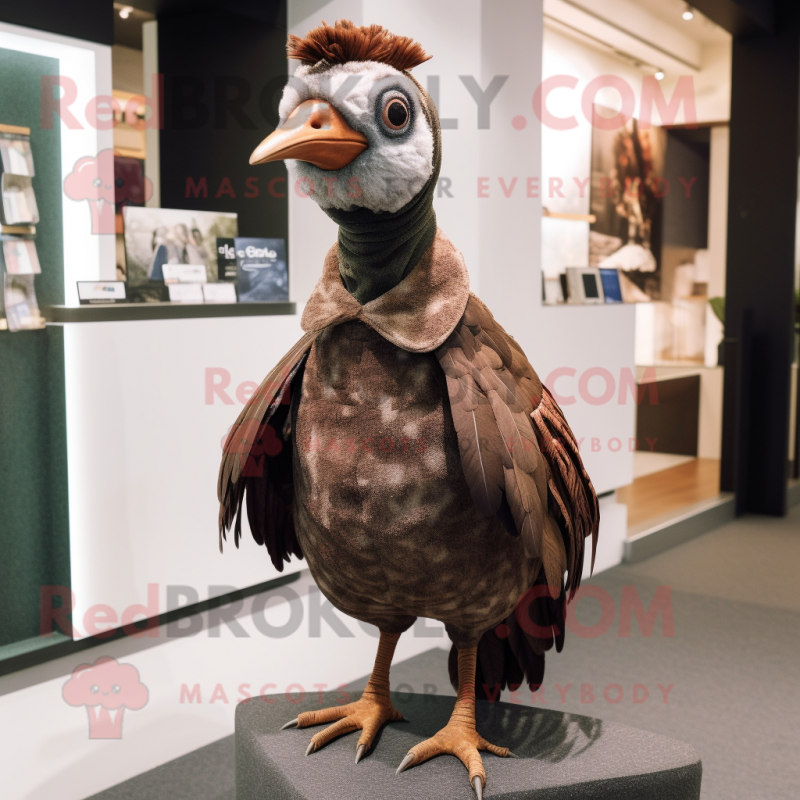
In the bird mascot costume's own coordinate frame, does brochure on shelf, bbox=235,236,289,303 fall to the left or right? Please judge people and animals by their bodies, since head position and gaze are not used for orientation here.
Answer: on its right

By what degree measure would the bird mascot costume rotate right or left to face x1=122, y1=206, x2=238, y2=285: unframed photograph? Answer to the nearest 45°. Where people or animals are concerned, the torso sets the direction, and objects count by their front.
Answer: approximately 90° to its right

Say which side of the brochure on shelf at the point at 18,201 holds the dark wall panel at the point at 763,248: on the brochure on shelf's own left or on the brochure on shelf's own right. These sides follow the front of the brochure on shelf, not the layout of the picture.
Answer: on the brochure on shelf's own left

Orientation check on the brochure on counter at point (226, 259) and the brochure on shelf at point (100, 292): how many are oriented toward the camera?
2

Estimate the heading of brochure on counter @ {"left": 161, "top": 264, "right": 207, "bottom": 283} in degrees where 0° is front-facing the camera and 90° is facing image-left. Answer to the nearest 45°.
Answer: approximately 0°

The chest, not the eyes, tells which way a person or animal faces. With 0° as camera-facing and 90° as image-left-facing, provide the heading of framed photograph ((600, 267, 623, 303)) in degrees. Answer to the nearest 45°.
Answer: approximately 0°
